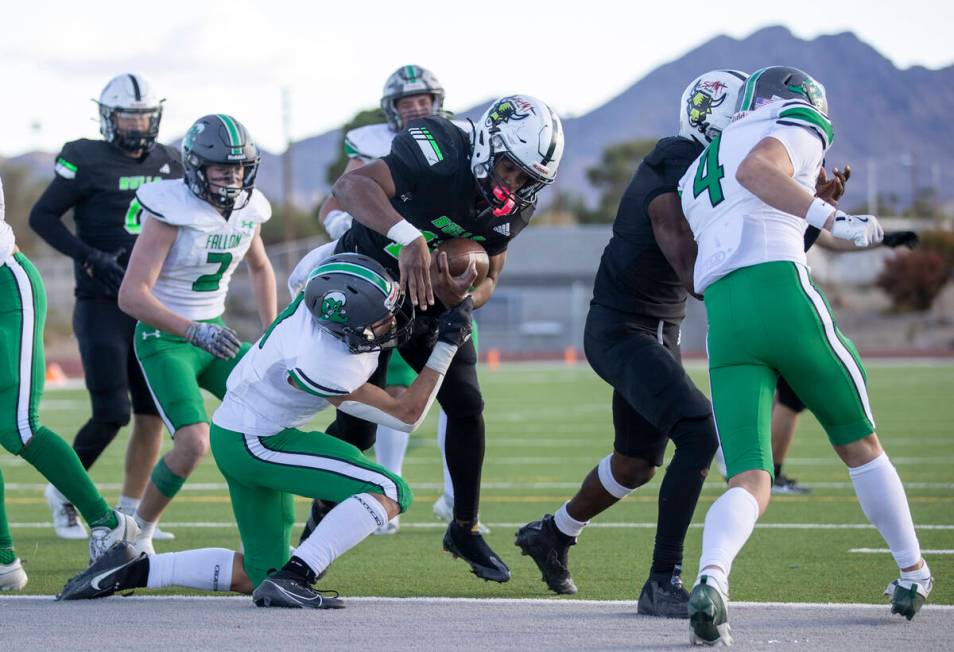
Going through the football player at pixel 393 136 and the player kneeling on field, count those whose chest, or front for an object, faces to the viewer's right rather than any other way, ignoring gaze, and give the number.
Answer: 1

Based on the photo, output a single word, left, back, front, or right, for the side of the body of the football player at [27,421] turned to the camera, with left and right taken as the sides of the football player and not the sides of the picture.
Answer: left

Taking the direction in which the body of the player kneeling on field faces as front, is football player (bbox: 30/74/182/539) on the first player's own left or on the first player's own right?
on the first player's own left

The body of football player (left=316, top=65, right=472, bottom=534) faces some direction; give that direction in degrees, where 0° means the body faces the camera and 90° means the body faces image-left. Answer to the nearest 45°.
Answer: approximately 0°

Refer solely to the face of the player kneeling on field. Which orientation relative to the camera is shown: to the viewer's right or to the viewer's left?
to the viewer's right

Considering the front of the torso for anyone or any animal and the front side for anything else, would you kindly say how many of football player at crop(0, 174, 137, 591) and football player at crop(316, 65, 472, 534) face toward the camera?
1

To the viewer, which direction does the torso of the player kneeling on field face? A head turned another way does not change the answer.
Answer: to the viewer's right

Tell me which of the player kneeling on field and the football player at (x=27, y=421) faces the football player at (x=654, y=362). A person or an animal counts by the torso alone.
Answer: the player kneeling on field

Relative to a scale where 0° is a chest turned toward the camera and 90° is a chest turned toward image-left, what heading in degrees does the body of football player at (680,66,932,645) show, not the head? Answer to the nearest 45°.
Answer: approximately 225°
